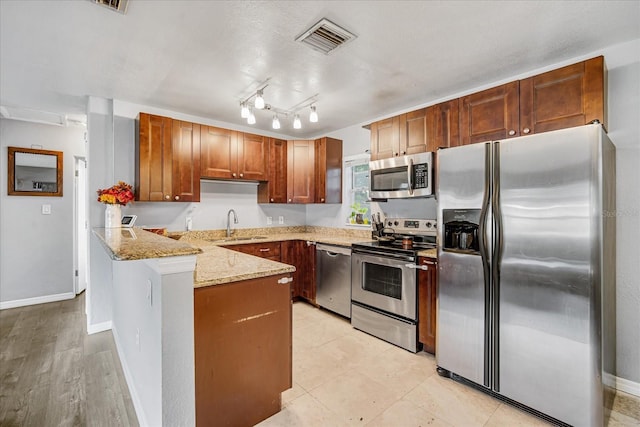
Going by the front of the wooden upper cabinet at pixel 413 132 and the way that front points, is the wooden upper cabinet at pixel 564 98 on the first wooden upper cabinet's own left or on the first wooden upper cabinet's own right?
on the first wooden upper cabinet's own left

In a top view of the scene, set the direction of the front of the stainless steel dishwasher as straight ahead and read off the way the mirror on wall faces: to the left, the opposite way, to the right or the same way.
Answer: to the left

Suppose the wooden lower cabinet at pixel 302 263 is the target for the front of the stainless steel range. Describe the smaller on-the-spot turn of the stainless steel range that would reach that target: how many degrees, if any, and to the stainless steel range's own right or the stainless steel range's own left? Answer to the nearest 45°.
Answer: approximately 90° to the stainless steel range's own right

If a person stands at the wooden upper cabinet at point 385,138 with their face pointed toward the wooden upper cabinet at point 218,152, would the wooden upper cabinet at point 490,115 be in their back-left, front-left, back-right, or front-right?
back-left

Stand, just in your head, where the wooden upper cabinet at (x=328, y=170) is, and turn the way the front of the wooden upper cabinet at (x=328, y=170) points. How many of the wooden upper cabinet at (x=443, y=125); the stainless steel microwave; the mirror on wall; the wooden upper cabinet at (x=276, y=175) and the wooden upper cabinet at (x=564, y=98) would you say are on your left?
3

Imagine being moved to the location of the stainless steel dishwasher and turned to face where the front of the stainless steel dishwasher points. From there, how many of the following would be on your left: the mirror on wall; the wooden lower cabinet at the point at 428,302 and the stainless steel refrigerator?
2

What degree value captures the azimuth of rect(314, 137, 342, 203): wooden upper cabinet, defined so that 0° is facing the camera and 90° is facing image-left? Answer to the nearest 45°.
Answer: approximately 45°

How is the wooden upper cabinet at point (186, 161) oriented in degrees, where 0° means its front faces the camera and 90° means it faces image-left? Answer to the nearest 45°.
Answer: approximately 315°

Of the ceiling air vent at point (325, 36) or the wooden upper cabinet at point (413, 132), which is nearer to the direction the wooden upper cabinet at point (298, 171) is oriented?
the ceiling air vent
